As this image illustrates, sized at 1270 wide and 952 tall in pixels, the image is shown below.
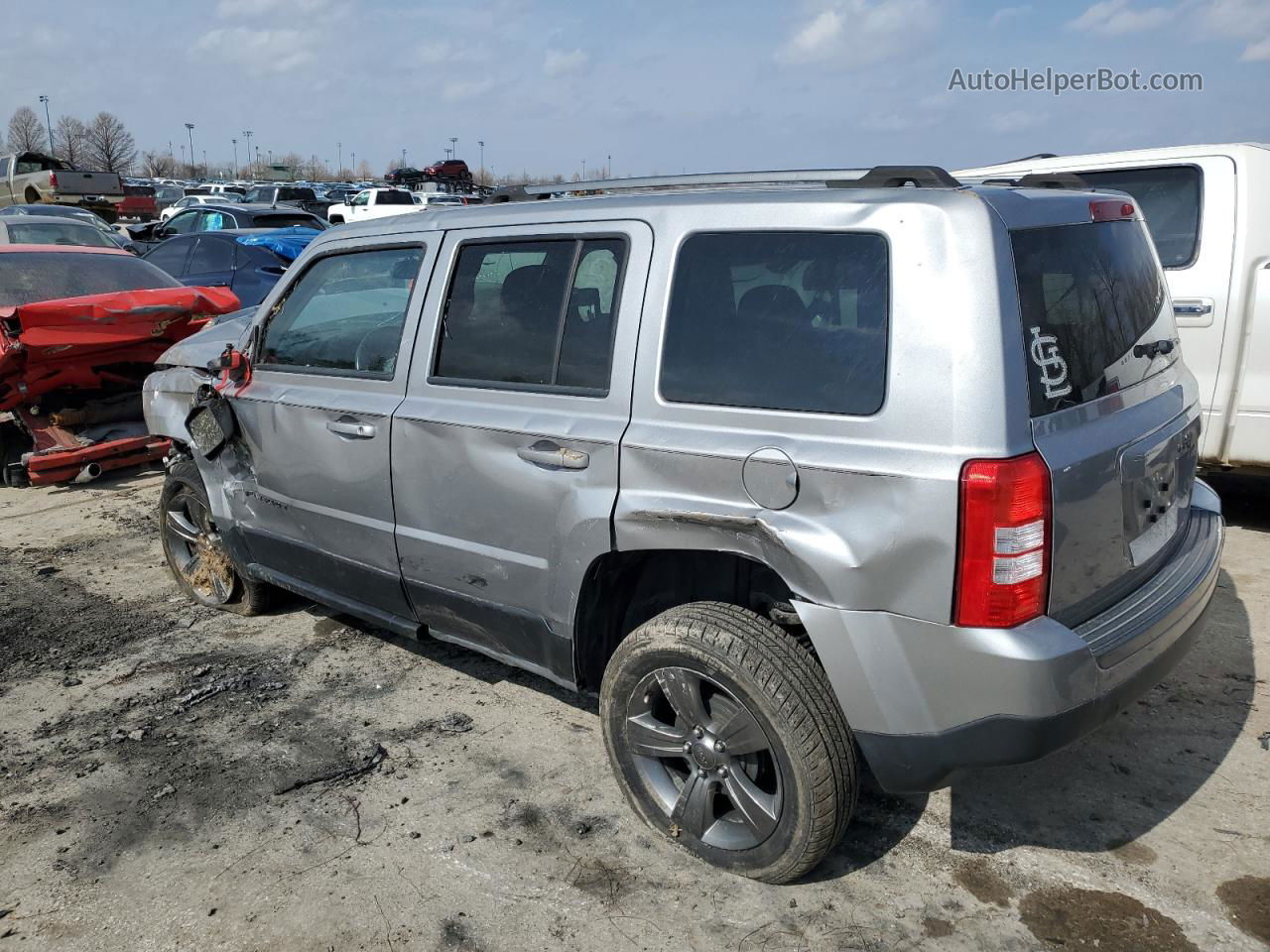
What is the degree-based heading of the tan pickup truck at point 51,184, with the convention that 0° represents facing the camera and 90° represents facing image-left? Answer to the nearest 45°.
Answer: approximately 135°

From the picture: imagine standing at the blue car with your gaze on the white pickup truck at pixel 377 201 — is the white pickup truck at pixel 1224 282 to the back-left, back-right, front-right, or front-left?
back-right

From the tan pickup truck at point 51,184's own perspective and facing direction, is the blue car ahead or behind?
behind

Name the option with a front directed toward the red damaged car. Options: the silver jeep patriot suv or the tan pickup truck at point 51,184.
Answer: the silver jeep patriot suv

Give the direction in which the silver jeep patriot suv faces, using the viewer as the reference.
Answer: facing away from the viewer and to the left of the viewer

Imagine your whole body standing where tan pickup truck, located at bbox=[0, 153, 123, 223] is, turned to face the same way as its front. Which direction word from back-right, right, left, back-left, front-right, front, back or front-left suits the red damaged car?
back-left

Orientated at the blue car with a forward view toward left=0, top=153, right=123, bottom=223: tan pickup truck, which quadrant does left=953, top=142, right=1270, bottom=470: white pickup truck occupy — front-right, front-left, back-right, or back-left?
back-right
